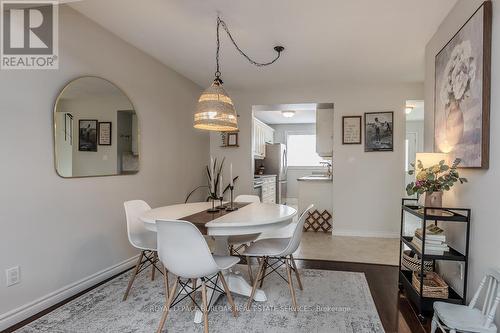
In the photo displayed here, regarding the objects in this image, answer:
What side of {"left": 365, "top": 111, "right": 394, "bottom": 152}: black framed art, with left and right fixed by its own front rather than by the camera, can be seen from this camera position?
front

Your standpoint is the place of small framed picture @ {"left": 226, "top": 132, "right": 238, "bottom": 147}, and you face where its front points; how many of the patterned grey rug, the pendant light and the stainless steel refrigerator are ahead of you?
2

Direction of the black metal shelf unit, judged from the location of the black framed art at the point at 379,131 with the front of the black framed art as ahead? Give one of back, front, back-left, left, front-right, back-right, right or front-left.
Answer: front

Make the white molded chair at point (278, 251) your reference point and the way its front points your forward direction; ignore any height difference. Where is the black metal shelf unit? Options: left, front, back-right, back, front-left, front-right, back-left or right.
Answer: back

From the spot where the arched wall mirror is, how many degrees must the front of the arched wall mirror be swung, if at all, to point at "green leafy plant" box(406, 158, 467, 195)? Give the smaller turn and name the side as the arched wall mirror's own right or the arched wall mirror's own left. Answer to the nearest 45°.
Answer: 0° — it already faces it

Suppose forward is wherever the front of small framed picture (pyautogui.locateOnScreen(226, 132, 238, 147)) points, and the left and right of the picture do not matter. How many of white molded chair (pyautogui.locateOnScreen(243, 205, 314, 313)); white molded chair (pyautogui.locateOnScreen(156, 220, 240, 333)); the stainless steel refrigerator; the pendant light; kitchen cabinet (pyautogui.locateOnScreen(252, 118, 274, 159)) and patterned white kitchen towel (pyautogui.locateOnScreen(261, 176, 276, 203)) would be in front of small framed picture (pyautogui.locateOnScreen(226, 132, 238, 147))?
3

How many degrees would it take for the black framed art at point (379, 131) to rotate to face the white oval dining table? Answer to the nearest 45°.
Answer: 0° — it already faces it

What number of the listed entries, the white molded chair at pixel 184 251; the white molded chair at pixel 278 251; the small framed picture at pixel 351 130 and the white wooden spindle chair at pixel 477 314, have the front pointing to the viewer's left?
2

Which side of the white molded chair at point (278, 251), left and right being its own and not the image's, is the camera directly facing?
left

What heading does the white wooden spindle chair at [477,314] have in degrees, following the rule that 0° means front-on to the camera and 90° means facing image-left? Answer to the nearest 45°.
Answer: approximately 90°

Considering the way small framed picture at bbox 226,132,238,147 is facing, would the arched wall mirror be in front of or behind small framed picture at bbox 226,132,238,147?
in front

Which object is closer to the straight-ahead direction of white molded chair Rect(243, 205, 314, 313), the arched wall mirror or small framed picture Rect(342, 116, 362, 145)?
the arched wall mirror

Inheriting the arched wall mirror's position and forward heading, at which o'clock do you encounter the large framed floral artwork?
The large framed floral artwork is roughly at 12 o'clock from the arched wall mirror.

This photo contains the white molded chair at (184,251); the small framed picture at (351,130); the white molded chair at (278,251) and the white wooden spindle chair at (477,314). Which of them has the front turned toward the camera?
the small framed picture

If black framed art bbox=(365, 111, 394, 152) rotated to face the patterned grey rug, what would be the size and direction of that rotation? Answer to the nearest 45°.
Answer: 0° — it already faces it

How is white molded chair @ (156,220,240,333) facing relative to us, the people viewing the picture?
facing away from the viewer and to the right of the viewer

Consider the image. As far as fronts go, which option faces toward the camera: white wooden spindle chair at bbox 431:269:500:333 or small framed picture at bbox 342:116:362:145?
the small framed picture

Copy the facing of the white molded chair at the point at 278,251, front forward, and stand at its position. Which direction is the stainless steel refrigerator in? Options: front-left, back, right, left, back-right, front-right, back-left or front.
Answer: right
